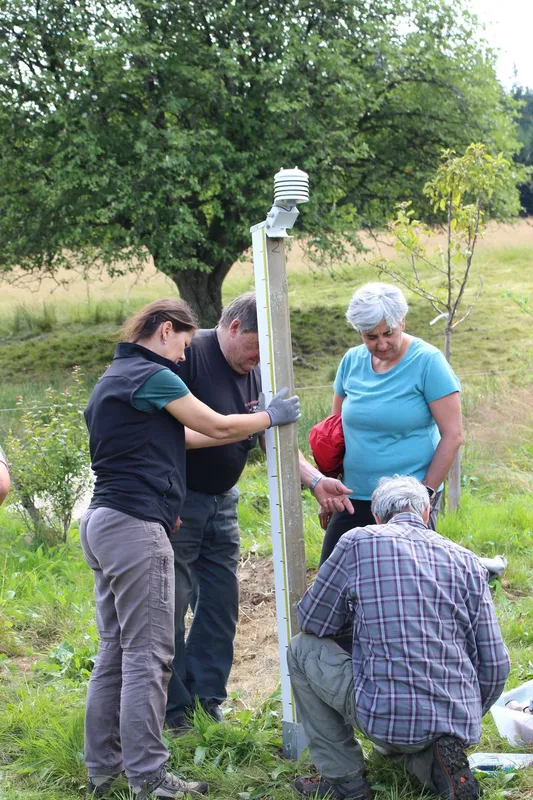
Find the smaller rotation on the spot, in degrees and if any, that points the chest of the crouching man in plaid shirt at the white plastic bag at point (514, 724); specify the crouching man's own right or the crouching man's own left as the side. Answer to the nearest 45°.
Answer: approximately 90° to the crouching man's own right

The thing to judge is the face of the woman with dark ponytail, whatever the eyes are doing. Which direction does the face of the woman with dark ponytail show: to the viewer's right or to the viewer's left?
to the viewer's right

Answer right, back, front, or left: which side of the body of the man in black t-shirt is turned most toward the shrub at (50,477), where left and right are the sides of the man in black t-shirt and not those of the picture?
back

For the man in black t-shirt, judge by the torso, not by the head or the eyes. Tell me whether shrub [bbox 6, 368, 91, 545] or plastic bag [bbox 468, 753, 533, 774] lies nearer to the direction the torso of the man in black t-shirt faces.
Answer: the plastic bag

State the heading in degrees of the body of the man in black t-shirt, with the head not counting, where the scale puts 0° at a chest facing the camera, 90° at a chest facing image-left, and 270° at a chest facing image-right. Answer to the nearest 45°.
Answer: approximately 315°

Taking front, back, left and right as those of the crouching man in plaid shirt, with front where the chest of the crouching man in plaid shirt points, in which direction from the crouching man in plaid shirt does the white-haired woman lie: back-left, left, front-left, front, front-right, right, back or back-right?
front-right

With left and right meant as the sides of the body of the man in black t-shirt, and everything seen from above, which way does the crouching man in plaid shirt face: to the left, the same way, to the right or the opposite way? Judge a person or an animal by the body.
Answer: the opposite way

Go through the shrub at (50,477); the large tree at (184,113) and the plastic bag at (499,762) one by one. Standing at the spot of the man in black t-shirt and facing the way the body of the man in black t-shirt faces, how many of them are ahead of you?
1

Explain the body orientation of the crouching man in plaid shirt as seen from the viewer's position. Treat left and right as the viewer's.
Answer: facing away from the viewer and to the left of the viewer
